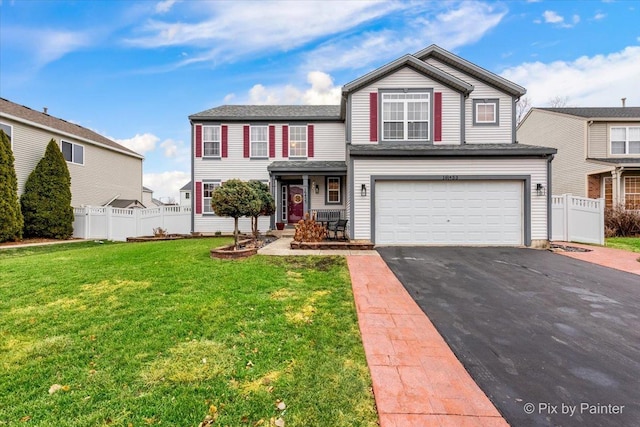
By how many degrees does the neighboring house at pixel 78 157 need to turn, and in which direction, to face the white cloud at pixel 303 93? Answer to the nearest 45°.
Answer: approximately 135° to its left

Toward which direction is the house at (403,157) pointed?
toward the camera

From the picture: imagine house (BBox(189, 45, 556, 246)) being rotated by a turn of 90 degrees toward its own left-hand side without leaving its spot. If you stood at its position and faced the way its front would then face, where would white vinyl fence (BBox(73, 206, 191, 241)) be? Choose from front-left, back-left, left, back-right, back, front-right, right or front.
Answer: back

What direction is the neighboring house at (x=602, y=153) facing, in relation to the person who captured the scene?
facing the viewer and to the right of the viewer

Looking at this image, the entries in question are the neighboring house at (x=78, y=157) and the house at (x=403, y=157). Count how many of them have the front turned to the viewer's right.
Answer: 0

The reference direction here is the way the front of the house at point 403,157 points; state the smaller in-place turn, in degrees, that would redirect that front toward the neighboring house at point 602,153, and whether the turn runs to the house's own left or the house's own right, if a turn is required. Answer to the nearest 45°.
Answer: approximately 135° to the house's own left

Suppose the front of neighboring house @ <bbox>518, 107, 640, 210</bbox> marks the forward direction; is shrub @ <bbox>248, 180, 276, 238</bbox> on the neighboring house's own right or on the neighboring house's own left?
on the neighboring house's own right

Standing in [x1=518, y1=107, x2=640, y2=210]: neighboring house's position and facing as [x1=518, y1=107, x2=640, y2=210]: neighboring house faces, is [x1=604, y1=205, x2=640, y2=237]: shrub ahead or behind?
ahead

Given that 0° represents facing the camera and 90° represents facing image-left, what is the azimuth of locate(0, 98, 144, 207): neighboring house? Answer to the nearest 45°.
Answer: approximately 45°

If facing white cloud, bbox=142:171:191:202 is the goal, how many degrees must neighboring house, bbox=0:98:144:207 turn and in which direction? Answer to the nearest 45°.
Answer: approximately 135° to its right

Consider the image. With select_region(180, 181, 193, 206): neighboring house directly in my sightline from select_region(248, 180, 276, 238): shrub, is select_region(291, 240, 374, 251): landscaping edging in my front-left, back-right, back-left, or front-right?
back-right

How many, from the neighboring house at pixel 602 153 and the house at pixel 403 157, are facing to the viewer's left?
0

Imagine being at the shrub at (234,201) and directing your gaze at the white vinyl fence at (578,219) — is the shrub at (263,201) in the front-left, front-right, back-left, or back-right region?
front-left
